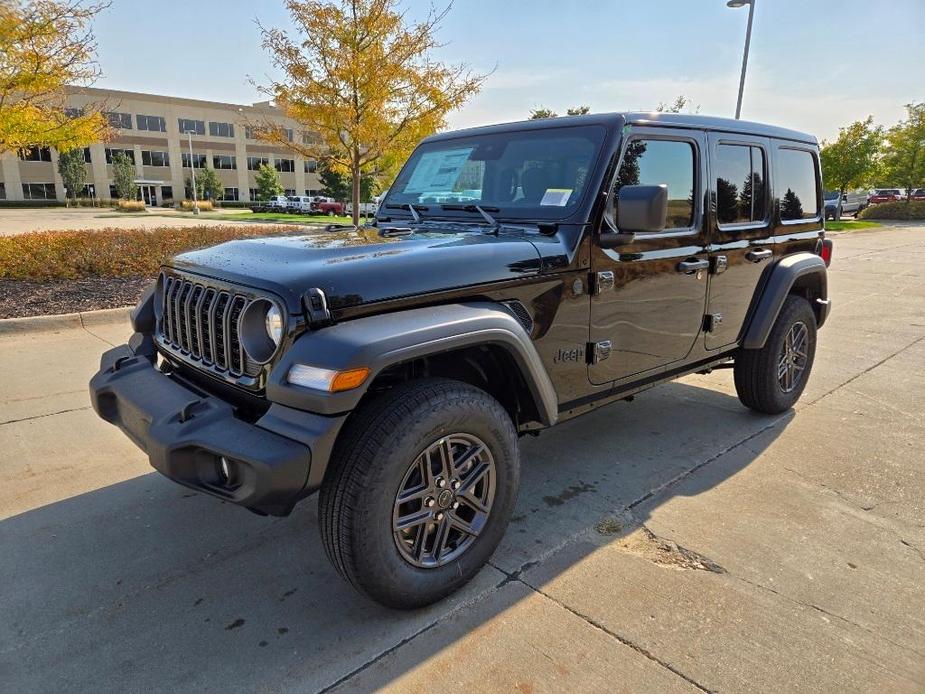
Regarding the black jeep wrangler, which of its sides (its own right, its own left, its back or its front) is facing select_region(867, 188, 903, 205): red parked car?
back

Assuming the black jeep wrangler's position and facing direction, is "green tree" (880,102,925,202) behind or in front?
behind

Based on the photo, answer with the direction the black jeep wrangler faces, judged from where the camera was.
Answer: facing the viewer and to the left of the viewer

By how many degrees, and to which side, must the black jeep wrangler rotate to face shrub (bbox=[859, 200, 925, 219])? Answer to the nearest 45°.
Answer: approximately 180°

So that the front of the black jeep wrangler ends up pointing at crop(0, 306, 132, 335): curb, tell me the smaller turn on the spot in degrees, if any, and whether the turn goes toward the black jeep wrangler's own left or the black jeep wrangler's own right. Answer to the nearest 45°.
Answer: approximately 90° to the black jeep wrangler's own right

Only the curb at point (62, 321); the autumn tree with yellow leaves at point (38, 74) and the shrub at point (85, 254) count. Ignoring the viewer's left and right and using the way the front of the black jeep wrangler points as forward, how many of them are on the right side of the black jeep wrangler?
3

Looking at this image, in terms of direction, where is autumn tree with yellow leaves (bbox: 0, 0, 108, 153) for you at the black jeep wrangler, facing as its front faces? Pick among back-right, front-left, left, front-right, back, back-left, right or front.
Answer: right

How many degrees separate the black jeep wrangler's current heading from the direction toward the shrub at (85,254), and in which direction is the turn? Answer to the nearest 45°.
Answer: approximately 90° to its right

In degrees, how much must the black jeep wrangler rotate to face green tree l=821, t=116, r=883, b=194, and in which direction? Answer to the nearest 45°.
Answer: approximately 180°
